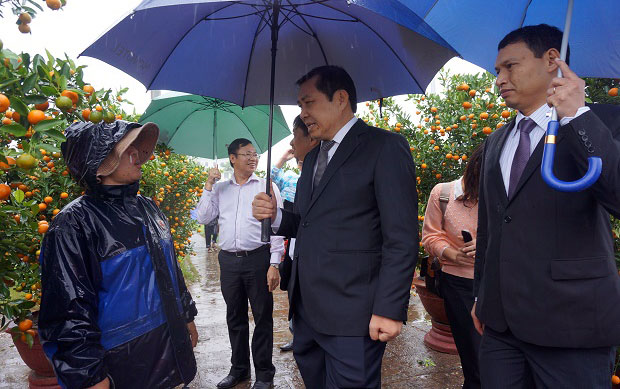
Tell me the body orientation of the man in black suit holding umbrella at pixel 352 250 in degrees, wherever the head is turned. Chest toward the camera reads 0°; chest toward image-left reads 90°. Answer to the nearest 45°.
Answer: approximately 45°

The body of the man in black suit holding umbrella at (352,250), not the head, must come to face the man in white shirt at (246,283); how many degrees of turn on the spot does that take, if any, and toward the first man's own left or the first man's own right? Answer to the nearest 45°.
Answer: approximately 90° to the first man's own right

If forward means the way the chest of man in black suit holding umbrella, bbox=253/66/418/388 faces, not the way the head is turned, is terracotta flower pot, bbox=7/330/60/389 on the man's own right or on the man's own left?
on the man's own right

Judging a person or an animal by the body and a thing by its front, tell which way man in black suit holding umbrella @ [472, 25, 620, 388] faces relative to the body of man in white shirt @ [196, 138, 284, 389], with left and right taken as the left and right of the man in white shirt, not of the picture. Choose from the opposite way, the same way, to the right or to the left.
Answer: to the right

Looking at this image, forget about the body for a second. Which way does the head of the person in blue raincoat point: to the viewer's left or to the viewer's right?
to the viewer's right

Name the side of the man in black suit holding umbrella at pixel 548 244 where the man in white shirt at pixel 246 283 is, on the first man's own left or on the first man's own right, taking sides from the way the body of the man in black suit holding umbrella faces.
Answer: on the first man's own right

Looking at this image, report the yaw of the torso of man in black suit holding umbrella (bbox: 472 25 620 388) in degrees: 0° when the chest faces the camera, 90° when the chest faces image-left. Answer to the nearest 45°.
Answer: approximately 45°

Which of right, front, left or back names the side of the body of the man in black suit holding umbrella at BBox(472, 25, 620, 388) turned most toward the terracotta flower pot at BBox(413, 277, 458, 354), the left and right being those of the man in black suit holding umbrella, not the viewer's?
right

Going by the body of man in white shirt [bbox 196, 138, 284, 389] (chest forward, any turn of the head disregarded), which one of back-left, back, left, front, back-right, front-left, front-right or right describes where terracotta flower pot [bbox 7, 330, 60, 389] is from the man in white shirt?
right

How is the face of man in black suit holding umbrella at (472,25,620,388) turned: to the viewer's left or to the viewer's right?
to the viewer's left

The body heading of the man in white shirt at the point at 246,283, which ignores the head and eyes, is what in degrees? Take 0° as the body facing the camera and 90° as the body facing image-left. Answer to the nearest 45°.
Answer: approximately 0°
